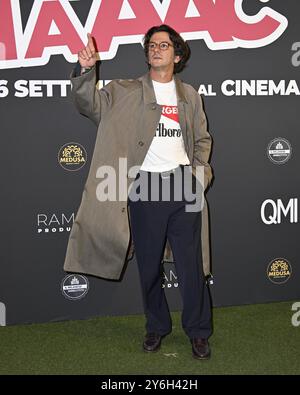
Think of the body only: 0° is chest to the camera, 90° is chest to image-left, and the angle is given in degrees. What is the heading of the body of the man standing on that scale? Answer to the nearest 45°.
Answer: approximately 0°

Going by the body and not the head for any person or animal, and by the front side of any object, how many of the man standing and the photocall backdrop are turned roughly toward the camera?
2
